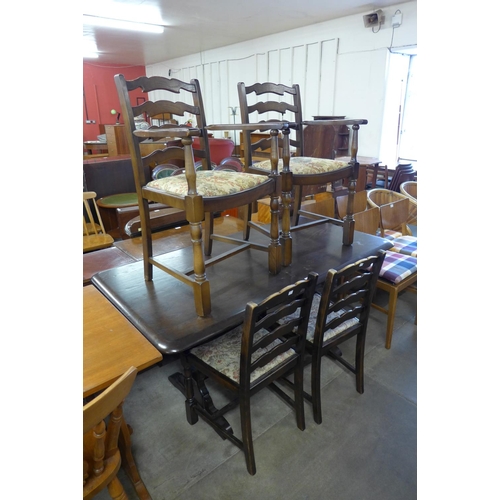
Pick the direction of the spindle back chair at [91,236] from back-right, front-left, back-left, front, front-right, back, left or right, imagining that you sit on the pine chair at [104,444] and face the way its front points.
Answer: front-right

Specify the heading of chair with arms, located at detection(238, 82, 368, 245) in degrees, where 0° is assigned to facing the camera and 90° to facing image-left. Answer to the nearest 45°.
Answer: approximately 315°

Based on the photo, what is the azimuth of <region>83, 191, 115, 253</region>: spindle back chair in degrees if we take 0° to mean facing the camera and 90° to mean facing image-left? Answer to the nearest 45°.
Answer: approximately 315°

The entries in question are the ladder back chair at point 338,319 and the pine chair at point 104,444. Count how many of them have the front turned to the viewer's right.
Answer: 0

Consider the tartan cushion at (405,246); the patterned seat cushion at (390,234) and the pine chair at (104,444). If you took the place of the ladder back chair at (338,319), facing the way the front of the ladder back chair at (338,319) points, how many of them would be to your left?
1

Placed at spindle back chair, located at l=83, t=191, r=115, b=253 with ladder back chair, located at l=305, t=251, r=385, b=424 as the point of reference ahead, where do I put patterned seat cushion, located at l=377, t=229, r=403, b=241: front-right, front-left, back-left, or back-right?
front-left

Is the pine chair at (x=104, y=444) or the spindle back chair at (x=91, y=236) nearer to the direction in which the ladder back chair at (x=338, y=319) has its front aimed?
the spindle back chair

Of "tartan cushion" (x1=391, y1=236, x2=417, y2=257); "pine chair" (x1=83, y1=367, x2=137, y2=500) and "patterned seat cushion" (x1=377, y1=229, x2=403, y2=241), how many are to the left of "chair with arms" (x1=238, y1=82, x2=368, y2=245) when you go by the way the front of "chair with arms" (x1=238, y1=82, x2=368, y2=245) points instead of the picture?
2

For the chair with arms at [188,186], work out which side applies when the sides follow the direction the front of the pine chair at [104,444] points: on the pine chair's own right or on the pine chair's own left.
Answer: on the pine chair's own right

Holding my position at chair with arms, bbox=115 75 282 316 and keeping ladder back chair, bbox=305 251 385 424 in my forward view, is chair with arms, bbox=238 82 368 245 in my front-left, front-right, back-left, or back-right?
front-left

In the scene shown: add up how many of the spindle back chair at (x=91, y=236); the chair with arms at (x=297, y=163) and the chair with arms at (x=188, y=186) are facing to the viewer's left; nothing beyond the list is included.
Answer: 0
